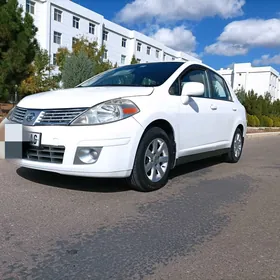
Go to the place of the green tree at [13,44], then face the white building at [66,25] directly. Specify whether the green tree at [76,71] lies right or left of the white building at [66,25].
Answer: right

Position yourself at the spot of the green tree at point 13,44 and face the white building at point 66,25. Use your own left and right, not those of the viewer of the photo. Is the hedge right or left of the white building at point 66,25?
right

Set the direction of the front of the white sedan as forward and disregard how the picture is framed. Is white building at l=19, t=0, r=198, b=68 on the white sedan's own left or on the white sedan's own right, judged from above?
on the white sedan's own right

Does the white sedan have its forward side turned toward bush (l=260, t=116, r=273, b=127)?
no

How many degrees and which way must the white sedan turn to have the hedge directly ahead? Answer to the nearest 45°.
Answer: approximately 180°

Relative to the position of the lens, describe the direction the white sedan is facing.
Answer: facing the viewer and to the left of the viewer

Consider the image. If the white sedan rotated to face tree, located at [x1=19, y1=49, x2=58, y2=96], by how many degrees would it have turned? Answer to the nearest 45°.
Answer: approximately 135° to its right

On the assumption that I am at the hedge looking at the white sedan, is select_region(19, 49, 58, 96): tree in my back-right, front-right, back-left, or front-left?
front-right

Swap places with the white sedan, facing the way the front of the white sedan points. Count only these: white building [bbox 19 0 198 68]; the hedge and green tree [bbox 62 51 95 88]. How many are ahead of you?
0

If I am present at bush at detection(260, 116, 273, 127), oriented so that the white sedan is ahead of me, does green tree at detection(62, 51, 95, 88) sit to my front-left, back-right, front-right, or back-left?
front-right

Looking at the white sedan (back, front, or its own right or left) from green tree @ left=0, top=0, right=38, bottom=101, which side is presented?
right

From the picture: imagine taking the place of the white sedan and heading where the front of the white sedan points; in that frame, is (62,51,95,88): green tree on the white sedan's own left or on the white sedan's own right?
on the white sedan's own right

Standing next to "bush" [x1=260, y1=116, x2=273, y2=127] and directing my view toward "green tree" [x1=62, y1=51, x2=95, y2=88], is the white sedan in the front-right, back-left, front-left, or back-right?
front-left

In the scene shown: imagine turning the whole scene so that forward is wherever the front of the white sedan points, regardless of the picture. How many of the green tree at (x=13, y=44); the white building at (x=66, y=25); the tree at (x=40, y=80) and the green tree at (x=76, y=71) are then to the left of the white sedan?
0
